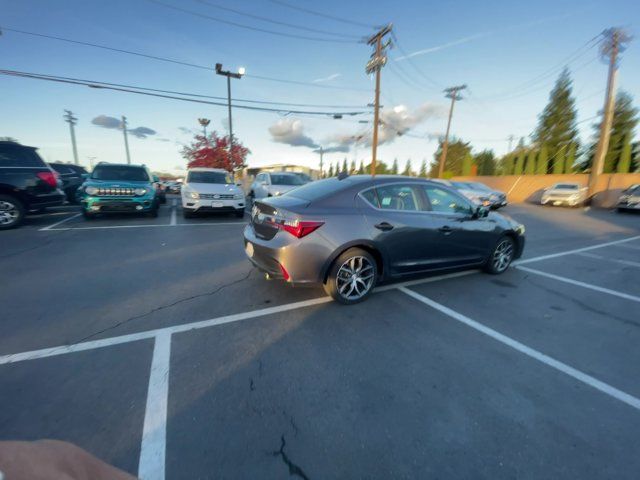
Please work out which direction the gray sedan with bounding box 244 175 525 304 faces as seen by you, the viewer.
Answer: facing away from the viewer and to the right of the viewer

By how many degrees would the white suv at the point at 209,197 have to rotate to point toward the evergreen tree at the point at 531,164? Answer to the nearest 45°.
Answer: approximately 90° to its left

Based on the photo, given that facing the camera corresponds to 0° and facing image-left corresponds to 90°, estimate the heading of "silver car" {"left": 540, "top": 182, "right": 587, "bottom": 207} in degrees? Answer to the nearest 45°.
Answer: approximately 45°

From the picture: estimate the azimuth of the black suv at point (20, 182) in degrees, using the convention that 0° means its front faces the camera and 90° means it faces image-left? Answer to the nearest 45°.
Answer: approximately 90°

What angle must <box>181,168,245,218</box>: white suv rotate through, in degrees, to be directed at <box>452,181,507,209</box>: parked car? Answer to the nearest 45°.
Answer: approximately 90° to its left

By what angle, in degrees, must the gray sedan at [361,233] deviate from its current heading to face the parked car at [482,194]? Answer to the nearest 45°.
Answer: approximately 45° to its left

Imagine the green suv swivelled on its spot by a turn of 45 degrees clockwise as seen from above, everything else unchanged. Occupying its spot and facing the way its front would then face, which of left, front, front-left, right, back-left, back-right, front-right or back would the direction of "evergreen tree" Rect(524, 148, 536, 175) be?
back-left

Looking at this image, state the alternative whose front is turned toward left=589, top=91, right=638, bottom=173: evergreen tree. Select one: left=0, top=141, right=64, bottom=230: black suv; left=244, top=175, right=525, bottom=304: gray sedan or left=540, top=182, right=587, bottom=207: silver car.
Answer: the gray sedan

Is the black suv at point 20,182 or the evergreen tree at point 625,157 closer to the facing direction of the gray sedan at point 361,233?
the evergreen tree

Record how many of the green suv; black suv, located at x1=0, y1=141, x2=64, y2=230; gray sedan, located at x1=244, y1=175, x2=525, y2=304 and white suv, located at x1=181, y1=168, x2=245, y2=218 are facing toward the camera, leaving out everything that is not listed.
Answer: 2

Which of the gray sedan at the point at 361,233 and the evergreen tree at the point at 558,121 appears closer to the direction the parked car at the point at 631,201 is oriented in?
the gray sedan

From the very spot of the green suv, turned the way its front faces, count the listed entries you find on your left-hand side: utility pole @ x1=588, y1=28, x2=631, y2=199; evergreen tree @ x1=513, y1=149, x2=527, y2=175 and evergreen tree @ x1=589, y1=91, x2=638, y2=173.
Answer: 3

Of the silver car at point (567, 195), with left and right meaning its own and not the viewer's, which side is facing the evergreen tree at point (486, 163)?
right
